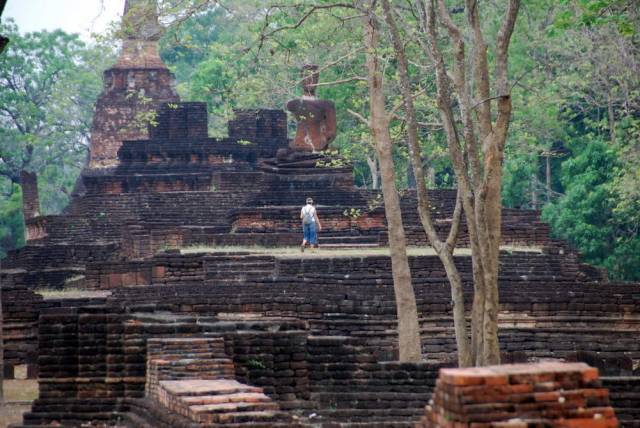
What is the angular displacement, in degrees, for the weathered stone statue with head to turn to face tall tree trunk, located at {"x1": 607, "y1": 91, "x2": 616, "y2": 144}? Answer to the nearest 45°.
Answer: approximately 90° to its left

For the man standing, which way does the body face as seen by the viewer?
away from the camera

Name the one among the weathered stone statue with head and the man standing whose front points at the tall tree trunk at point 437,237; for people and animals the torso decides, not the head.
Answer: the weathered stone statue with head

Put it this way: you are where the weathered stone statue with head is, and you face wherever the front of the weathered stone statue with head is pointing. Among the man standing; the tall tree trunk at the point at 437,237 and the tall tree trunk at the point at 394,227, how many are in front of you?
3

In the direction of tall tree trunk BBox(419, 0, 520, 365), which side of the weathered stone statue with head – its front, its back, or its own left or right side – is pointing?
front

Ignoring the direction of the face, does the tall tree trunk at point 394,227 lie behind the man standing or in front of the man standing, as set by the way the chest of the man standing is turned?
behind

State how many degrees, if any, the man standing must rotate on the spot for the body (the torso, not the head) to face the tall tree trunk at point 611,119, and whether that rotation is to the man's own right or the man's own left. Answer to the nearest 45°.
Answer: approximately 45° to the man's own right

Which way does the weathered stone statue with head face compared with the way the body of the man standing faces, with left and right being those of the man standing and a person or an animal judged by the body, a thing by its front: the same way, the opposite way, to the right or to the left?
the opposite way

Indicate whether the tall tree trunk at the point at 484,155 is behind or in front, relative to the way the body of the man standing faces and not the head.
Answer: behind

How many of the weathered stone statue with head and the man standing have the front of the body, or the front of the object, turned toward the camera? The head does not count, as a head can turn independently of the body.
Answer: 1

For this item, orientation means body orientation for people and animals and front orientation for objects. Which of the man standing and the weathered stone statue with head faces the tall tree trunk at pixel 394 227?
the weathered stone statue with head

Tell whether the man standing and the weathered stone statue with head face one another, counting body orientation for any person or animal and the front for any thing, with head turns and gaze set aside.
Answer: yes
